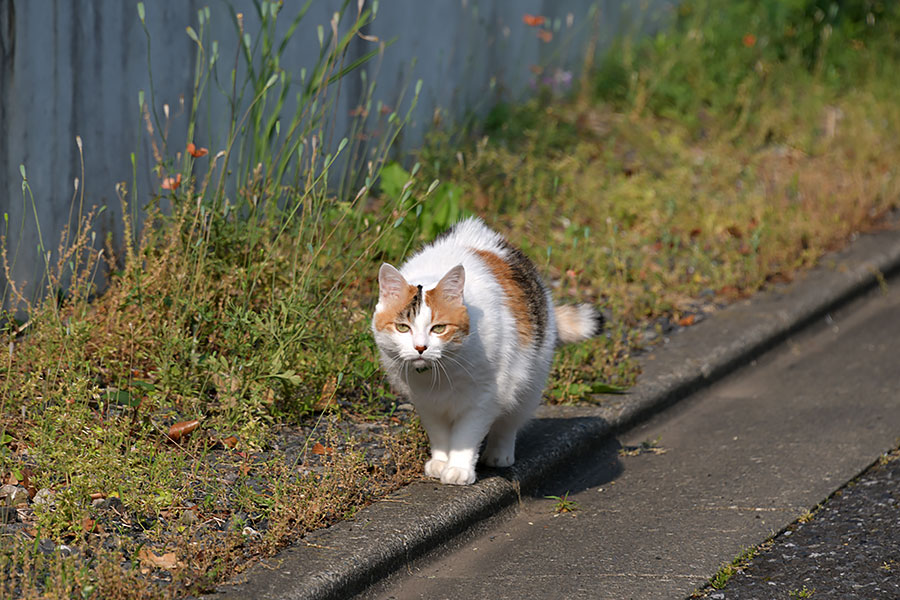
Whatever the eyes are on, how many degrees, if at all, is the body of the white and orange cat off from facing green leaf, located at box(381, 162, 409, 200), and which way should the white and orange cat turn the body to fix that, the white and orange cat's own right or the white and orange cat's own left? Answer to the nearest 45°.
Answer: approximately 135° to the white and orange cat's own right

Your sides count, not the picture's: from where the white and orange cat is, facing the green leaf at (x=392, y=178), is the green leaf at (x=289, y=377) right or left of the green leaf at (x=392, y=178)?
left

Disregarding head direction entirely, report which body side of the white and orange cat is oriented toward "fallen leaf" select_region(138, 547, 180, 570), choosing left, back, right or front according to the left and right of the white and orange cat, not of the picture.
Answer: front

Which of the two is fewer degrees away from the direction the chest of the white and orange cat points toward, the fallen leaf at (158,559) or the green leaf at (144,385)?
the fallen leaf

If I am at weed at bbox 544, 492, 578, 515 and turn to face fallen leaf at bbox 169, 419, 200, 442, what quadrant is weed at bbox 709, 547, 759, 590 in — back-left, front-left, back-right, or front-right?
back-left

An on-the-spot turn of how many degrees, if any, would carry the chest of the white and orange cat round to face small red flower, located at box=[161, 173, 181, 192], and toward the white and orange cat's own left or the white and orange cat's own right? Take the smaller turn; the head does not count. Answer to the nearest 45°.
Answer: approximately 90° to the white and orange cat's own right

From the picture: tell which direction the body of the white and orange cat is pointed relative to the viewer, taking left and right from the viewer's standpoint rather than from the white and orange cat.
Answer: facing the viewer and to the left of the viewer

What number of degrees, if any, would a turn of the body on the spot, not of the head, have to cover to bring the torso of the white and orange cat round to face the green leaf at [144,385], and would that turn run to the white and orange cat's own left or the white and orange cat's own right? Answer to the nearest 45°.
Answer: approximately 45° to the white and orange cat's own right

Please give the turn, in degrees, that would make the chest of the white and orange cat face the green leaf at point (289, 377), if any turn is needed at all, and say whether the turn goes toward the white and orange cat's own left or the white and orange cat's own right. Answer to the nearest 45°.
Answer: approximately 45° to the white and orange cat's own right

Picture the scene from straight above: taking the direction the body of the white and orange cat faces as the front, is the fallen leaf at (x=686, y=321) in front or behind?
behind
